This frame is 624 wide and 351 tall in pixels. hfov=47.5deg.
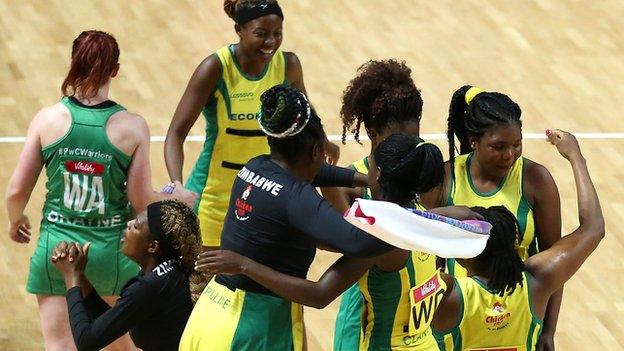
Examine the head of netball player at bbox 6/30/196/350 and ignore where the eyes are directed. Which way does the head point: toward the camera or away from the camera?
away from the camera

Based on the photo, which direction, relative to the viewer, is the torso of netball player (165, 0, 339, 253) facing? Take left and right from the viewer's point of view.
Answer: facing the viewer and to the right of the viewer

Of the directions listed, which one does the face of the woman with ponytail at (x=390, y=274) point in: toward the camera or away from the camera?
away from the camera

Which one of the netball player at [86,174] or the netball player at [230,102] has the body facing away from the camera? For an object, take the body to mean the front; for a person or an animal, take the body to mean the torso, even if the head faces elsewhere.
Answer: the netball player at [86,174]

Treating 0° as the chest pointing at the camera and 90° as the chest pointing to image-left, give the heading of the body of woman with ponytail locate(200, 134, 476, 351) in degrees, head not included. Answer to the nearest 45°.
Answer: approximately 135°

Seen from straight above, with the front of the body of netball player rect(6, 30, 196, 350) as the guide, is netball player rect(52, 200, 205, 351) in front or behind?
behind

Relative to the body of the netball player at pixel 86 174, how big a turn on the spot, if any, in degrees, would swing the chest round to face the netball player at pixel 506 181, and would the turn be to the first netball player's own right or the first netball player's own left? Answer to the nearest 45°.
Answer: approximately 135° to the first netball player's own right

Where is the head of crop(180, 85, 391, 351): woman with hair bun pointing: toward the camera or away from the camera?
away from the camera

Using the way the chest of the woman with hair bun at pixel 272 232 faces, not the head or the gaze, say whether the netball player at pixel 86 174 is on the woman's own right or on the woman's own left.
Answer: on the woman's own left

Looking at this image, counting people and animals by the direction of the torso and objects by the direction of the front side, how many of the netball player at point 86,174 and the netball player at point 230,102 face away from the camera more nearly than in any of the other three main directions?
1

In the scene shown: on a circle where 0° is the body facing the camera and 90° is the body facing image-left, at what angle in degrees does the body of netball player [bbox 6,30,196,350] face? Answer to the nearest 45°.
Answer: approximately 180°
